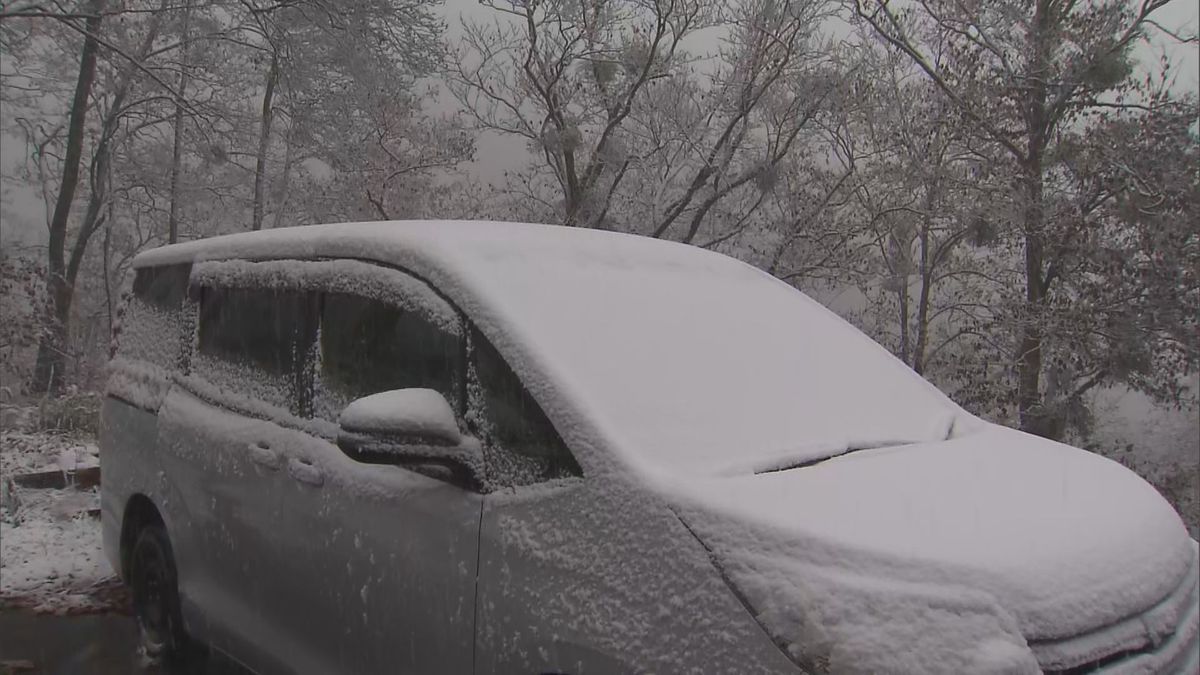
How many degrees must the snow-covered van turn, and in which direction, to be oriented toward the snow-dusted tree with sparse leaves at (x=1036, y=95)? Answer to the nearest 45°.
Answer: approximately 90° to its left
